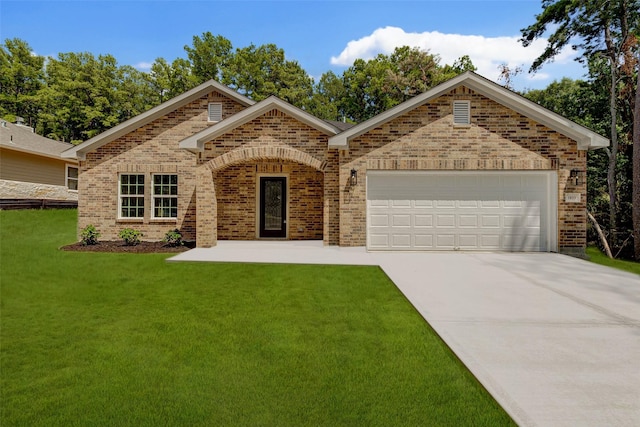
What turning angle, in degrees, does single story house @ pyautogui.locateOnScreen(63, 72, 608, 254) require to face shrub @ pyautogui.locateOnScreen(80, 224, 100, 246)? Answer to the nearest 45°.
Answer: approximately 90° to its right

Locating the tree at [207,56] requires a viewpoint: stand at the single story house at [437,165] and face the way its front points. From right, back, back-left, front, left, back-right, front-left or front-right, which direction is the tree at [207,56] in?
back-right

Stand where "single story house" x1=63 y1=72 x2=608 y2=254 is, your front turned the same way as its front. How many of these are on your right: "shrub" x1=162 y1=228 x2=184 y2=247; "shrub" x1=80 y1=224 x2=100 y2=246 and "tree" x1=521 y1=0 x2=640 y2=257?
2

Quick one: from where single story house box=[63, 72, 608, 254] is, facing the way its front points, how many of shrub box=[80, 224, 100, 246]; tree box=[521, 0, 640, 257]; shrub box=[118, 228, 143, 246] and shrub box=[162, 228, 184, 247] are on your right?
3

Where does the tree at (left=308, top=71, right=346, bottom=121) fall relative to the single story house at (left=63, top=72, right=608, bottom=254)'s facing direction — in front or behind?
behind

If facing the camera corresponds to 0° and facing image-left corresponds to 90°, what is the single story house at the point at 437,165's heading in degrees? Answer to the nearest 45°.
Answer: approximately 0°

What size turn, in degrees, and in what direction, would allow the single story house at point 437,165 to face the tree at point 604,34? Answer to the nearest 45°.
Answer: approximately 135° to its left

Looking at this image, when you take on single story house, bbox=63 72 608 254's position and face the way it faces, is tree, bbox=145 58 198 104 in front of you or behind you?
behind

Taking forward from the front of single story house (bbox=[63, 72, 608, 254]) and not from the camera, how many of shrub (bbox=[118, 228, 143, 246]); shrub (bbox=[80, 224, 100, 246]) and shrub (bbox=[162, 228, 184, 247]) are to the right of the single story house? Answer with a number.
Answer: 3

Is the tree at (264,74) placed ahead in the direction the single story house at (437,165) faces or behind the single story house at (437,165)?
behind

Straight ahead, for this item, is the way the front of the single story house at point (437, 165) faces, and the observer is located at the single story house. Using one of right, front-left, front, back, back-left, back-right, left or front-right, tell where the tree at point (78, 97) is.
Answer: back-right
